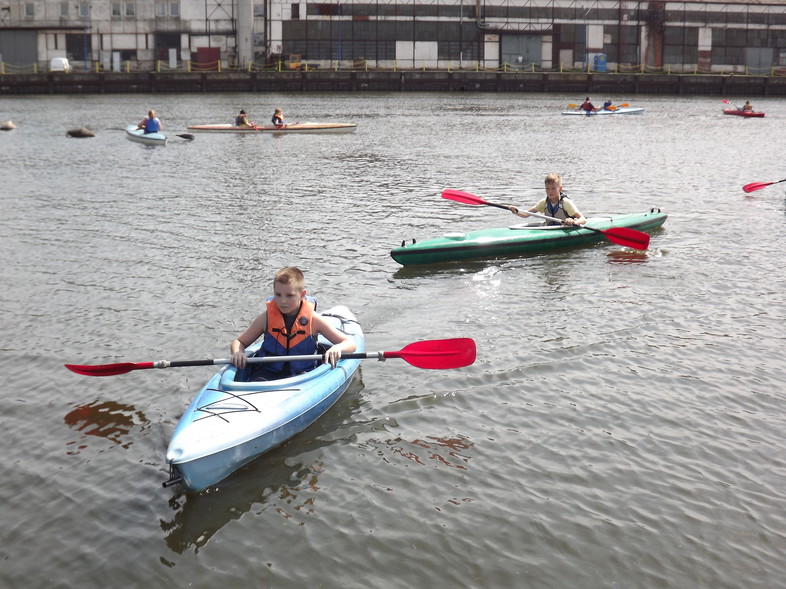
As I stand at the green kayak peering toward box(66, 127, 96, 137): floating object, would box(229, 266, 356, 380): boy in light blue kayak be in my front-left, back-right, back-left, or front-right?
back-left

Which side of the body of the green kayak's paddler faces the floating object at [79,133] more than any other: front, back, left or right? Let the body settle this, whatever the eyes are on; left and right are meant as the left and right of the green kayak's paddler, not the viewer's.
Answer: right

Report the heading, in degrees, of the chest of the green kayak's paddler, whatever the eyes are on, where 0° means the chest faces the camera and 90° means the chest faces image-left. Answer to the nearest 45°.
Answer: approximately 45°

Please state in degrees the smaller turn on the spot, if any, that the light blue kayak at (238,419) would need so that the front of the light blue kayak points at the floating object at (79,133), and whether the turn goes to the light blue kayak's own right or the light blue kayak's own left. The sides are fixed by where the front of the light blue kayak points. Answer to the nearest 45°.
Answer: approximately 135° to the light blue kayak's own right

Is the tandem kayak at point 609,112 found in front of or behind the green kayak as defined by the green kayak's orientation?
behind
